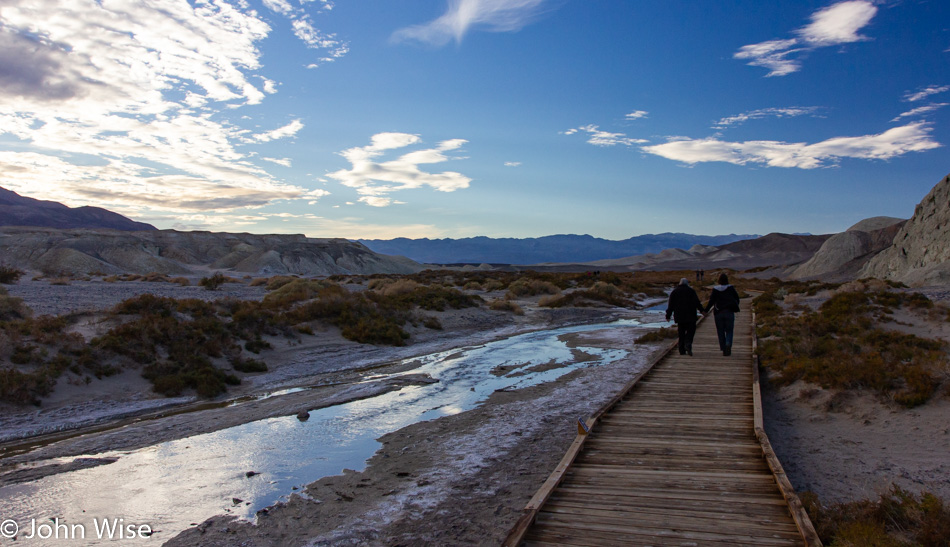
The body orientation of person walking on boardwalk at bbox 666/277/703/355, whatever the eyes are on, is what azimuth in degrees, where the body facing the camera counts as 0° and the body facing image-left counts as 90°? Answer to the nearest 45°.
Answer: approximately 180°

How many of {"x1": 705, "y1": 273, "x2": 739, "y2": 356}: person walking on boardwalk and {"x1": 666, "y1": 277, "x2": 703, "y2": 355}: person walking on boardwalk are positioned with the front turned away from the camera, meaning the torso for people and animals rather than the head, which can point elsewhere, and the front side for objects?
2

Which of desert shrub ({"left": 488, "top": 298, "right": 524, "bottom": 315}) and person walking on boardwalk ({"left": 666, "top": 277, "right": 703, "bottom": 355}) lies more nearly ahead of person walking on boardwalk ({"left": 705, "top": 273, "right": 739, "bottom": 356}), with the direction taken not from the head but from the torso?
the desert shrub

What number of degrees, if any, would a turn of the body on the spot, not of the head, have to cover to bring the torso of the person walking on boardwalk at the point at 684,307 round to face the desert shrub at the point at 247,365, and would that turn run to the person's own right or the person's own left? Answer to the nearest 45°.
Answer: approximately 90° to the person's own left

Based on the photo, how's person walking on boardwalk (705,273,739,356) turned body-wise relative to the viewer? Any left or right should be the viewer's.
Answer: facing away from the viewer

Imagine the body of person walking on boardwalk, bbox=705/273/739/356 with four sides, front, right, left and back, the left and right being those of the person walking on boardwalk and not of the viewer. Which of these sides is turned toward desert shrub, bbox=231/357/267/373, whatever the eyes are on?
left
